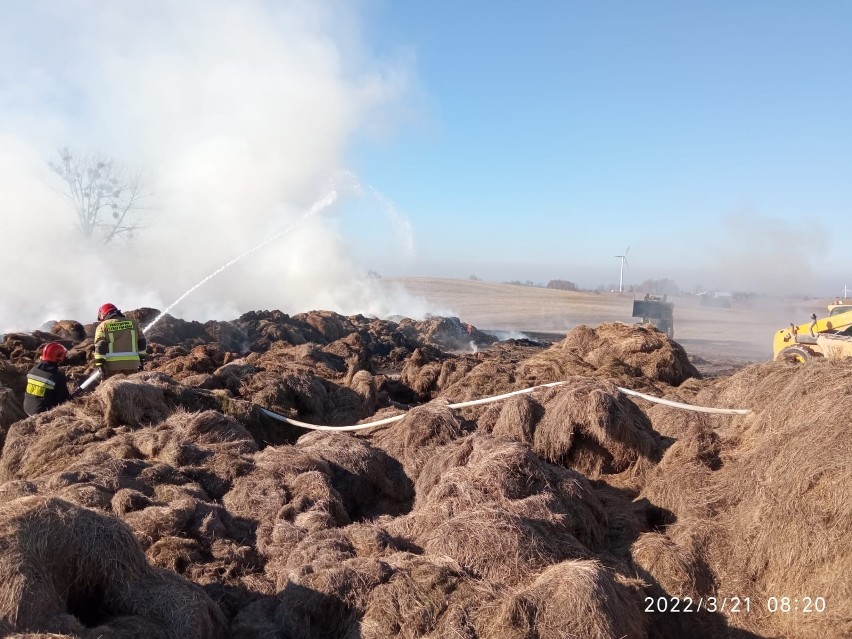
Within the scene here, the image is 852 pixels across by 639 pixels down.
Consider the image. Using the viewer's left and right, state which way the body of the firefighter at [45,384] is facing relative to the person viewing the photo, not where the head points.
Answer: facing away from the viewer and to the right of the viewer

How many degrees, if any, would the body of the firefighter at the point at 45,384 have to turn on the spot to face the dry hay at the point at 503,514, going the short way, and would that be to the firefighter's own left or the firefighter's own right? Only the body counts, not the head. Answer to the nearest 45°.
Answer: approximately 90° to the firefighter's own right

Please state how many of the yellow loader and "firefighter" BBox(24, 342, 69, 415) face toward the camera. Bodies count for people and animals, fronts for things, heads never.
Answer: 0

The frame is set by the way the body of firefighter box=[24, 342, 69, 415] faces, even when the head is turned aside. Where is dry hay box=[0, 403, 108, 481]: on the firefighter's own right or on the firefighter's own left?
on the firefighter's own right

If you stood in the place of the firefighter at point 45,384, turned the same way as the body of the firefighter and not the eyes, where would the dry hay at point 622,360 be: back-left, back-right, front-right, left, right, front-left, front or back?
front-right

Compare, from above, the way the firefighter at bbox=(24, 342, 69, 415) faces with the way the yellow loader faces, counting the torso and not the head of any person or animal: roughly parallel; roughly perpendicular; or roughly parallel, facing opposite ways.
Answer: roughly perpendicular

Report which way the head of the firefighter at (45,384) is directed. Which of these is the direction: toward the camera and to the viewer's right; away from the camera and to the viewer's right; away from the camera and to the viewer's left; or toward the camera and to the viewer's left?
away from the camera and to the viewer's right
